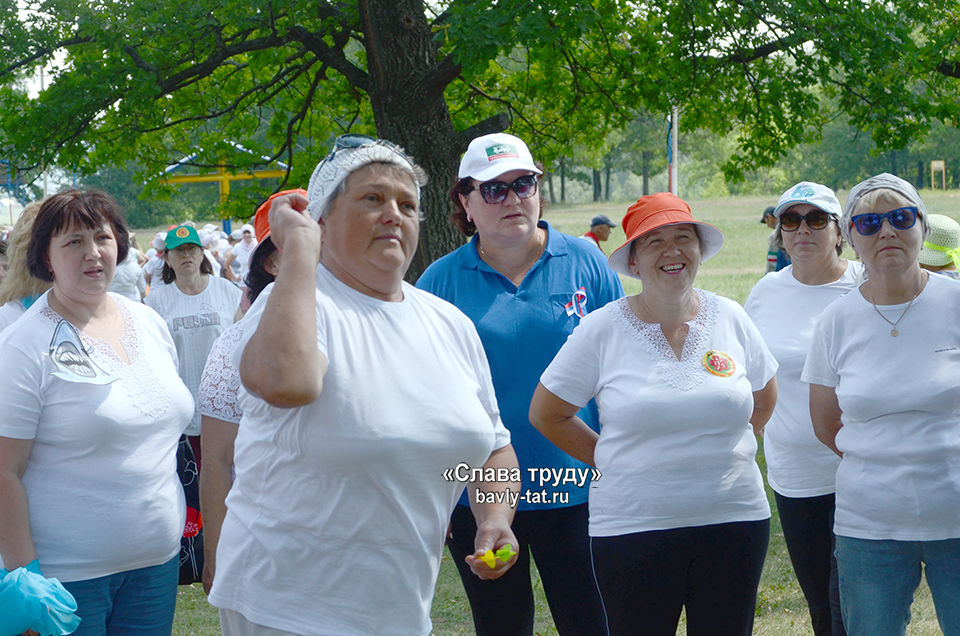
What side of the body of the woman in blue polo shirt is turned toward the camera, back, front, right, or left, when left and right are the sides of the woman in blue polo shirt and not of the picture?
front

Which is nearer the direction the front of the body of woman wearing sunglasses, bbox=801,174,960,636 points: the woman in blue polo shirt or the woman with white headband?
the woman with white headband

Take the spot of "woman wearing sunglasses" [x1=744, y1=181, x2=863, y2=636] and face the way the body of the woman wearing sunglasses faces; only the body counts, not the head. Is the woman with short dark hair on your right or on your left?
on your right

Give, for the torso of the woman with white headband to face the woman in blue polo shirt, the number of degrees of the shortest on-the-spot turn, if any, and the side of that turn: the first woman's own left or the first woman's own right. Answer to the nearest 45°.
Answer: approximately 90° to the first woman's own left

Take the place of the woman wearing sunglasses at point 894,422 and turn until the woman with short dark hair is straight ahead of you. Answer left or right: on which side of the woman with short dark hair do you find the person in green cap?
right

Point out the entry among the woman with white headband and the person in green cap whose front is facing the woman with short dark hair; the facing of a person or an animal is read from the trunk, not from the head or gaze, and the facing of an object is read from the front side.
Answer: the person in green cap

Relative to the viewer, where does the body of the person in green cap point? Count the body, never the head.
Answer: toward the camera

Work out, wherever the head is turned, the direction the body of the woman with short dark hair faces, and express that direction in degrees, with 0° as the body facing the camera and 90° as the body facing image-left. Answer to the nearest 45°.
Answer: approximately 315°

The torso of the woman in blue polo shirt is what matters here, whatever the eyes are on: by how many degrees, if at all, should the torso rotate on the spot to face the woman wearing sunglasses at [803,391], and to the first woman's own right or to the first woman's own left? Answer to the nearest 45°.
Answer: approximately 135° to the first woman's own left

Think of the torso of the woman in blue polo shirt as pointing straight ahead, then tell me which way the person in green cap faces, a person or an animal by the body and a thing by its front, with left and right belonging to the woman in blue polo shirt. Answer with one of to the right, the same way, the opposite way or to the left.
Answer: the same way

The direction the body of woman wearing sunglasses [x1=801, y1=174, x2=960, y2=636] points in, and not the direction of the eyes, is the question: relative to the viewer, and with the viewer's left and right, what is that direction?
facing the viewer

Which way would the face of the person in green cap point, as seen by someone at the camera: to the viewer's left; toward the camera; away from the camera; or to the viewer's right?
toward the camera

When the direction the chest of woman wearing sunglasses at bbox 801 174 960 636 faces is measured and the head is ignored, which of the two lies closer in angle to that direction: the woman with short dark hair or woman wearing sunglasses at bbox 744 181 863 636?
the woman with short dark hair

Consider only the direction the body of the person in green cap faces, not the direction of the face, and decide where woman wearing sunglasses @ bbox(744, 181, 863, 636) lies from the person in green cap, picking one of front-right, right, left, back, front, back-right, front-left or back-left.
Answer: front-left

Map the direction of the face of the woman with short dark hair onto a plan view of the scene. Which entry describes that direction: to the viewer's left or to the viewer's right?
to the viewer's right

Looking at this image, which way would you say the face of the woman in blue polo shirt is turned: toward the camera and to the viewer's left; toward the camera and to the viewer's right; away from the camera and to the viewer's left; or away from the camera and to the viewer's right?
toward the camera and to the viewer's right

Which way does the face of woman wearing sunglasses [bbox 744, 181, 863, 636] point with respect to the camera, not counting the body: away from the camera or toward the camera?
toward the camera

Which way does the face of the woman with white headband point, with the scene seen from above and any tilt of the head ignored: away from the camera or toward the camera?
toward the camera

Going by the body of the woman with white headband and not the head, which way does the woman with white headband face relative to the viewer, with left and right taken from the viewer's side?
facing the viewer and to the right of the viewer

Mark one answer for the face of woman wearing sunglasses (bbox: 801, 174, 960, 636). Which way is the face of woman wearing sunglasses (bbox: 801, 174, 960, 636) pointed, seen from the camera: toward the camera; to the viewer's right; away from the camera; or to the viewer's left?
toward the camera

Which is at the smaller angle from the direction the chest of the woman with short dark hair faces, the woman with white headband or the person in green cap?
the woman with white headband
